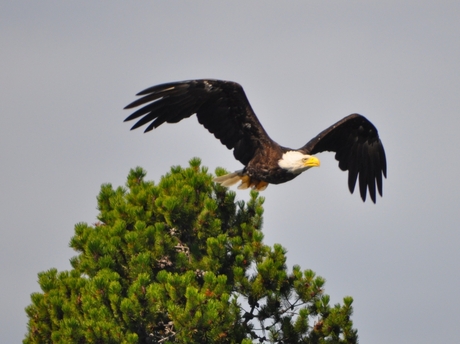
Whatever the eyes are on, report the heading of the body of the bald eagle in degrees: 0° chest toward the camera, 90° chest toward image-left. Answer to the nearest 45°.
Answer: approximately 315°
